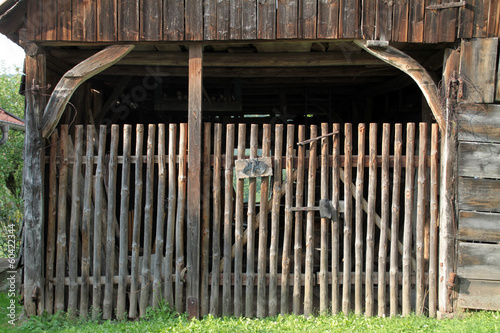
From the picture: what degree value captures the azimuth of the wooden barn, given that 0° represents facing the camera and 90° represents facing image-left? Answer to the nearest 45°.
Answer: approximately 0°

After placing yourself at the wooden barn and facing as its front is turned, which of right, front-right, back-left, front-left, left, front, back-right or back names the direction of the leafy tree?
back-right
